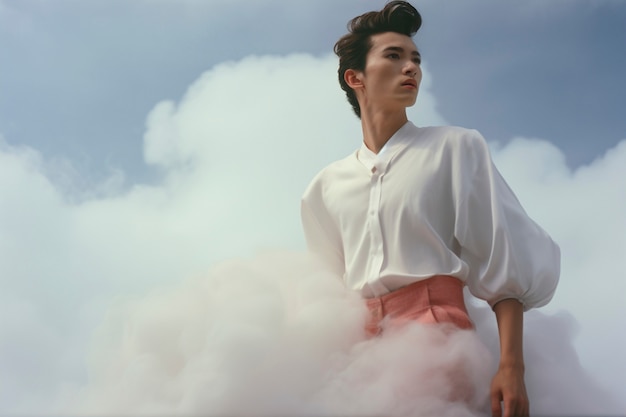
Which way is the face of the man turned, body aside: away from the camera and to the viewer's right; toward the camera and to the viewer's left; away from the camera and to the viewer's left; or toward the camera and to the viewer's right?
toward the camera and to the viewer's right

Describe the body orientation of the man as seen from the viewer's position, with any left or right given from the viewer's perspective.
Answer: facing the viewer and to the left of the viewer
